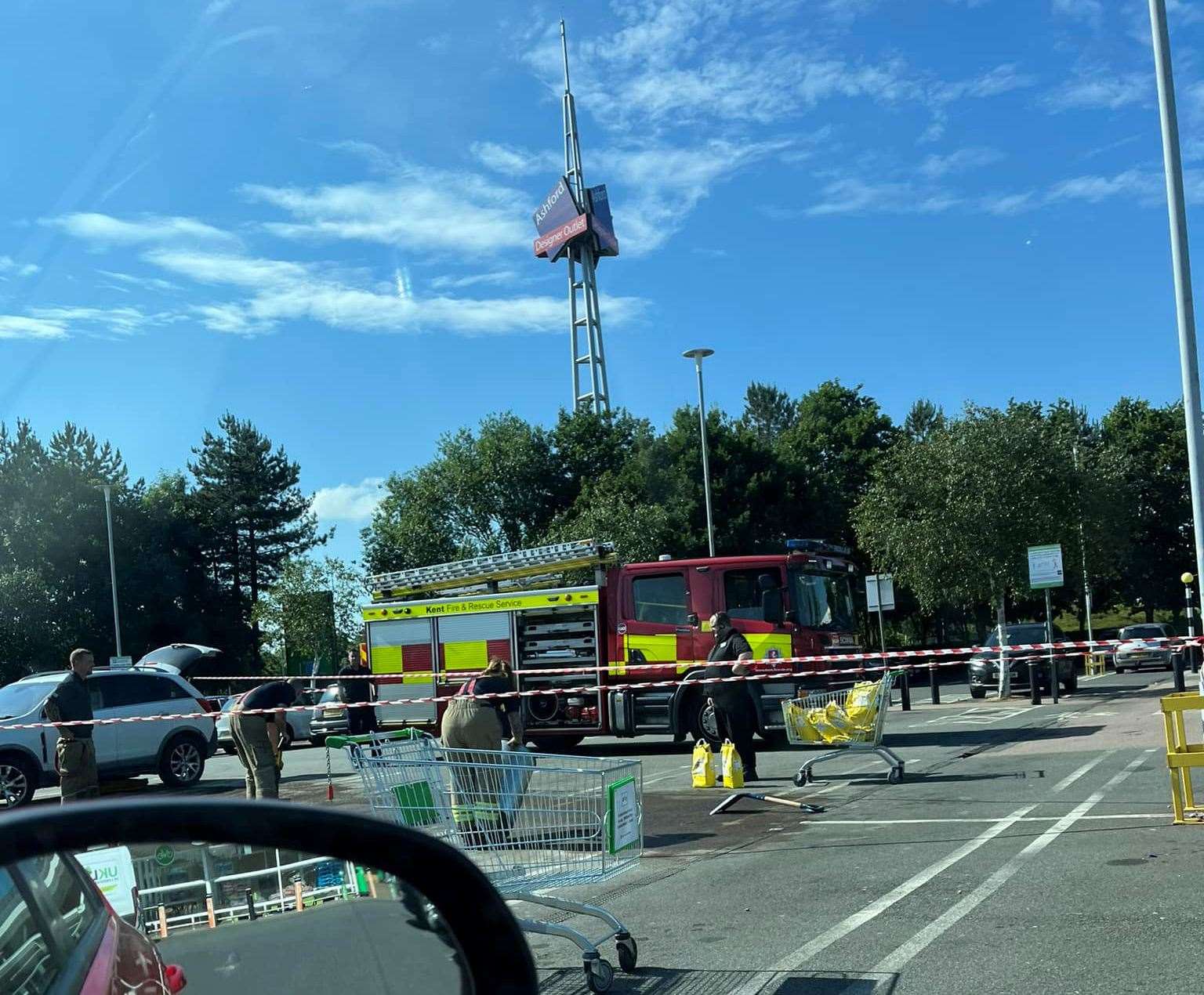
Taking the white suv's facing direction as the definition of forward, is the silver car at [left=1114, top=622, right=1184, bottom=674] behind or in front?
behind

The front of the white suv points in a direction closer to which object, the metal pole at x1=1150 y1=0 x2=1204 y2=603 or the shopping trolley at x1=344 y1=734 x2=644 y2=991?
the shopping trolley

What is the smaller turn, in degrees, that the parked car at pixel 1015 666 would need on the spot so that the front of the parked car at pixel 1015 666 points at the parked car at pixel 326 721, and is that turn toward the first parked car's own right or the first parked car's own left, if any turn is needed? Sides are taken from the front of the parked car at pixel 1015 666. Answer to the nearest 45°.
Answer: approximately 45° to the first parked car's own right

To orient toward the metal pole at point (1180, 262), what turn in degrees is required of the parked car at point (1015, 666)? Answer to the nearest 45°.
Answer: approximately 45° to its left

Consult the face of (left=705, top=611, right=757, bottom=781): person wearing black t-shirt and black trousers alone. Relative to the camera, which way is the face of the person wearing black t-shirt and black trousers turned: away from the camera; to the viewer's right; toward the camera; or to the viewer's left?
to the viewer's left

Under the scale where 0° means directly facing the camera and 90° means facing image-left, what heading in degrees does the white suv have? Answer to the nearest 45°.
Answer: approximately 45°

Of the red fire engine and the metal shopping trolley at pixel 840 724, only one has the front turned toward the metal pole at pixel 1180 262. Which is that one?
the red fire engine

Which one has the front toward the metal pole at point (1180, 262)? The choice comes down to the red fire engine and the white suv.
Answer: the red fire engine

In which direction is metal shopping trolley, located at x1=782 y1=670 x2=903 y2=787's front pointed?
to the viewer's left

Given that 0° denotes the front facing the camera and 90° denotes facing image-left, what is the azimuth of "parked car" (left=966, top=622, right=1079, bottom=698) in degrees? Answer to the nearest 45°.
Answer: approximately 45°

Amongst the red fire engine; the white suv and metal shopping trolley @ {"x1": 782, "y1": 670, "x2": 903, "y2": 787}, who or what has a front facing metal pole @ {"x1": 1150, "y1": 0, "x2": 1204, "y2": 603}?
the red fire engine

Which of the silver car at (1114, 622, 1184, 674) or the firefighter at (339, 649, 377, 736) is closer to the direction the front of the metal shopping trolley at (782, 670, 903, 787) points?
the firefighter
